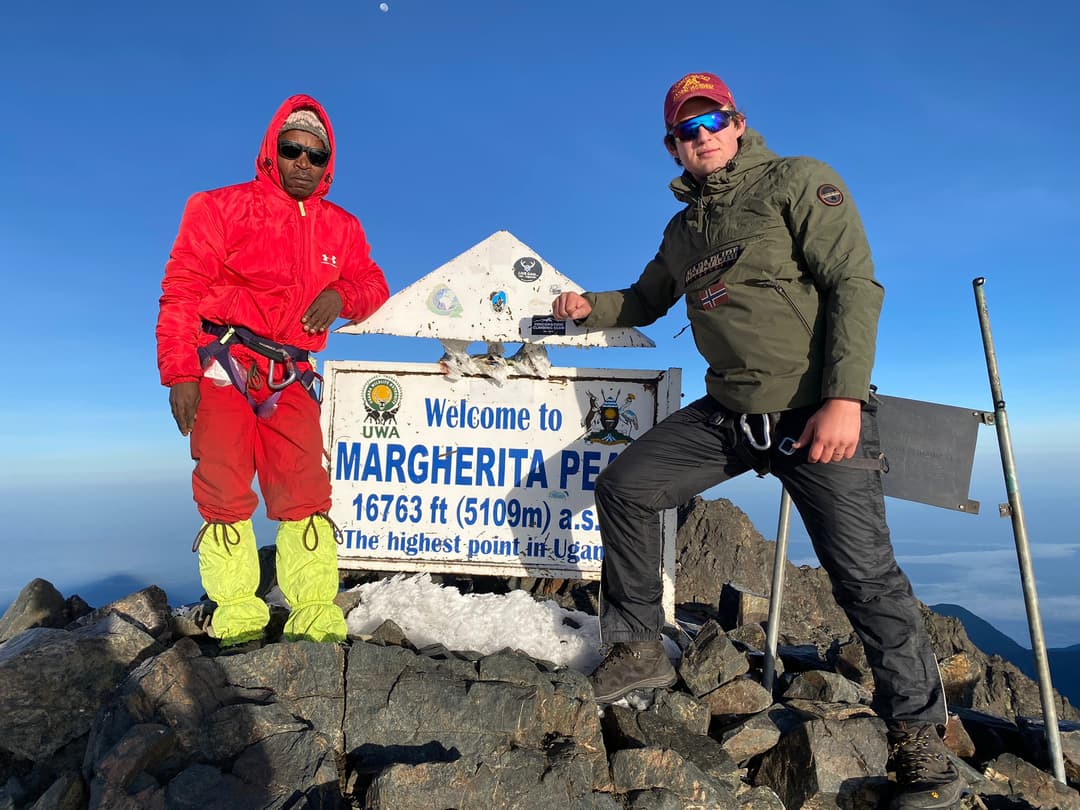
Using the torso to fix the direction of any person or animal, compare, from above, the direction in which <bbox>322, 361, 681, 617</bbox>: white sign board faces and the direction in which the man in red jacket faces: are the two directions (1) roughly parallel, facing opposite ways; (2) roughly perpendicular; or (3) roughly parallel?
roughly parallel

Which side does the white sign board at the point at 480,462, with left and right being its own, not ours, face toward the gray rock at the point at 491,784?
front

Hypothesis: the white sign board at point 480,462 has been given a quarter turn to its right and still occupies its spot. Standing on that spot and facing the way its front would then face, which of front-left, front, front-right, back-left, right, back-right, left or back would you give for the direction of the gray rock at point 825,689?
back-left

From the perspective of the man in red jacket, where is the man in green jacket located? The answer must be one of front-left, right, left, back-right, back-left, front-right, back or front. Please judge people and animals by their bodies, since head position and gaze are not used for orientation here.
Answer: front-left

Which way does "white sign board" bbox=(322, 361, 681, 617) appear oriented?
toward the camera

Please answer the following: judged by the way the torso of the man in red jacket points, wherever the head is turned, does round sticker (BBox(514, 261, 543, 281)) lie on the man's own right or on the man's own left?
on the man's own left

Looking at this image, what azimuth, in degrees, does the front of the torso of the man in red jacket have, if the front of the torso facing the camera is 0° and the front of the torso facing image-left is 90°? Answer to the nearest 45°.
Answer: approximately 0°

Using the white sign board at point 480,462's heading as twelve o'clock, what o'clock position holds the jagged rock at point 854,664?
The jagged rock is roughly at 10 o'clock from the white sign board.

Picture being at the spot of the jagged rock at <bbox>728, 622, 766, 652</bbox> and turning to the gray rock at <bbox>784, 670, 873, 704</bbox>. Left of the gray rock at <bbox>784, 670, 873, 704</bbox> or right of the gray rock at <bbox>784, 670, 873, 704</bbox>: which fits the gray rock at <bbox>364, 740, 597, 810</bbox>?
right

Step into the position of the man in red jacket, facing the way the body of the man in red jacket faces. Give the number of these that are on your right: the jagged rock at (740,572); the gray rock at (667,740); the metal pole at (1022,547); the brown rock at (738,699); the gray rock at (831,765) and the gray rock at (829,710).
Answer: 0

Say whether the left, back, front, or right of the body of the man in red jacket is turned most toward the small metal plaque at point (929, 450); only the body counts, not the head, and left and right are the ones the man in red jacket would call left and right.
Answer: left

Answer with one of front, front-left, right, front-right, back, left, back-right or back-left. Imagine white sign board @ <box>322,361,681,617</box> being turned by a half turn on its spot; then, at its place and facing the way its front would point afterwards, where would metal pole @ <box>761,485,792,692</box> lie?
back-right

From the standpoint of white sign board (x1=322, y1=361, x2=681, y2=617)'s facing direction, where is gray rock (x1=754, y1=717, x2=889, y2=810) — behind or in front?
in front

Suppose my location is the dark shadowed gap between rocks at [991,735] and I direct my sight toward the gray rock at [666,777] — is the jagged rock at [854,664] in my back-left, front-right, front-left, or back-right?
front-right

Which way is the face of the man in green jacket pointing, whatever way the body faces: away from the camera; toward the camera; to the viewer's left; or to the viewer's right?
toward the camera
